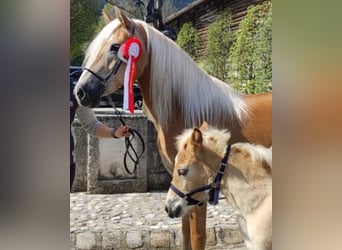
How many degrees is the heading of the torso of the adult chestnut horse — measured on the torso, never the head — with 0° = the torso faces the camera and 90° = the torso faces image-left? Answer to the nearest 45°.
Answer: approximately 90°

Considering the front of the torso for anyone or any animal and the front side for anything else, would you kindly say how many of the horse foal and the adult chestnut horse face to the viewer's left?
2

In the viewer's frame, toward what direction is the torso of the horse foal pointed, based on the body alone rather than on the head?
to the viewer's left
